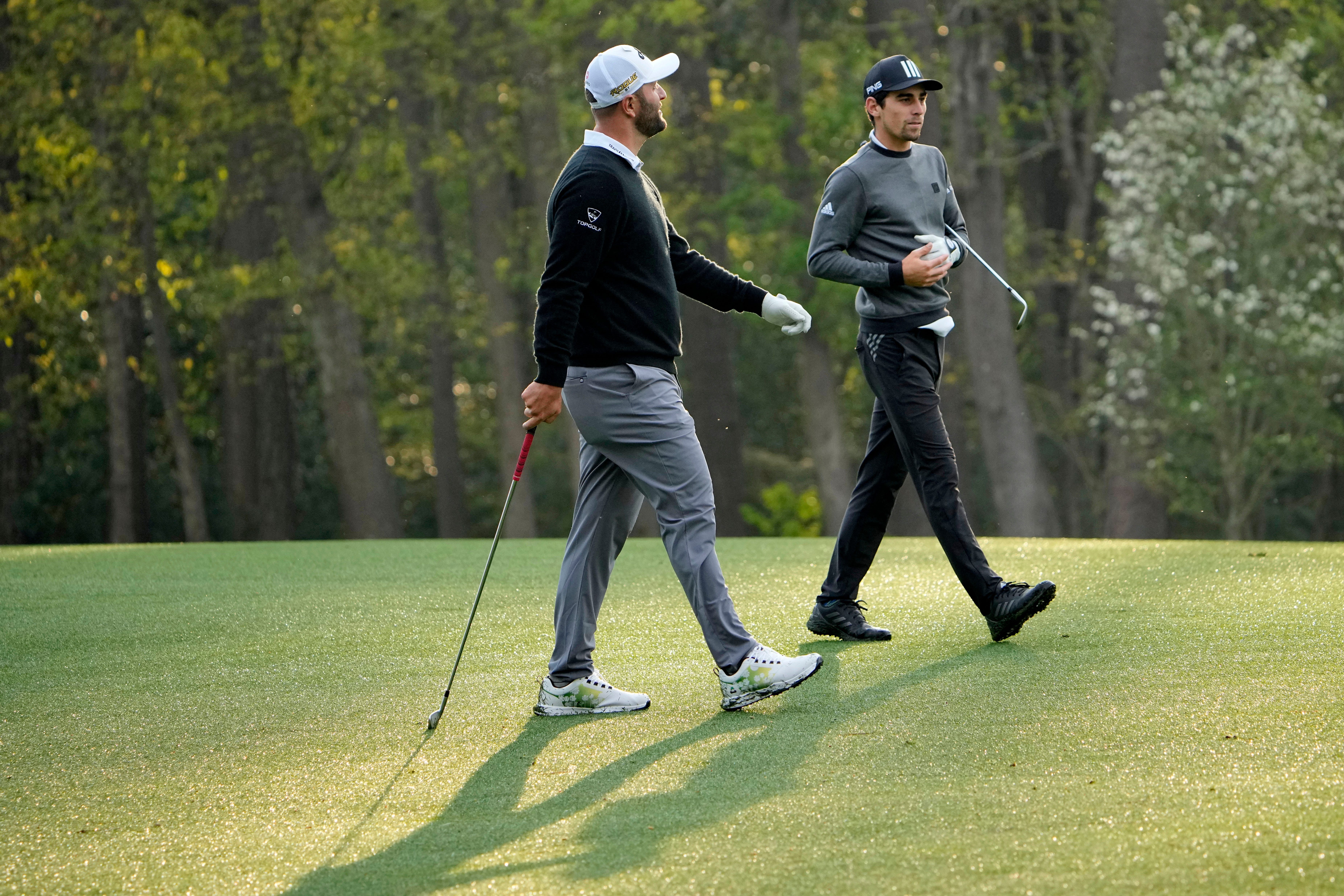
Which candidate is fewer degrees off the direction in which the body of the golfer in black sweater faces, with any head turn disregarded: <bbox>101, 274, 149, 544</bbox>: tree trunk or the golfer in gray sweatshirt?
the golfer in gray sweatshirt

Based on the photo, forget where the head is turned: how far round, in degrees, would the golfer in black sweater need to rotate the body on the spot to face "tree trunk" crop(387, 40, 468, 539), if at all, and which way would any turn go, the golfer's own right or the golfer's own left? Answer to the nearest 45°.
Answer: approximately 90° to the golfer's own left

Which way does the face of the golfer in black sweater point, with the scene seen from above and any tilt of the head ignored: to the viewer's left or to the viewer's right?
to the viewer's right

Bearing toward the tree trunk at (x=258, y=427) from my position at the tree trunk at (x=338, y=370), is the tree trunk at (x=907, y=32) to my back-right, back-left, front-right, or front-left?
back-right

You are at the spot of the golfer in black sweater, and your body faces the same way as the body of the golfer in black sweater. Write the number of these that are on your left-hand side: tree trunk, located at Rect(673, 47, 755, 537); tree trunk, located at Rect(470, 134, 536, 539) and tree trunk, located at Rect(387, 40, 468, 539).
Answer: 3

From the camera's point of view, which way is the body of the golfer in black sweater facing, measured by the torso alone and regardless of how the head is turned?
to the viewer's right

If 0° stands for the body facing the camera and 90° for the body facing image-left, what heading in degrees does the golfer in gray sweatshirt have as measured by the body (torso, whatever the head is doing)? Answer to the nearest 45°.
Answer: approximately 315°

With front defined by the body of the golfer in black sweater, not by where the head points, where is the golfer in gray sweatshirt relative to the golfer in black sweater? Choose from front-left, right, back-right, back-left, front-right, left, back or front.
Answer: front-left

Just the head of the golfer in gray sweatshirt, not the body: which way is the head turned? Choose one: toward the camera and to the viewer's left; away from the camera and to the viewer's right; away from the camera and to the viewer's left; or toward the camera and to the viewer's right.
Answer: toward the camera and to the viewer's right

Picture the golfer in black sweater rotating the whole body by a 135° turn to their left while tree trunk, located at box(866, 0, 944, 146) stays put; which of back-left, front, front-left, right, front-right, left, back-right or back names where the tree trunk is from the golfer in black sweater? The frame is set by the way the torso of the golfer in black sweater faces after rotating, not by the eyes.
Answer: front-right

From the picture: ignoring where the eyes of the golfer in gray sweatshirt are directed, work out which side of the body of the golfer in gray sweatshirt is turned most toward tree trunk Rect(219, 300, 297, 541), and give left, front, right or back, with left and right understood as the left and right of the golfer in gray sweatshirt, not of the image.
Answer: back

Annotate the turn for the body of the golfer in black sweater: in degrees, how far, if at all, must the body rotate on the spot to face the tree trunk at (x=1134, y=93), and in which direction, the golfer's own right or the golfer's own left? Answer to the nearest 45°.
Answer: approximately 90° to the golfer's own left

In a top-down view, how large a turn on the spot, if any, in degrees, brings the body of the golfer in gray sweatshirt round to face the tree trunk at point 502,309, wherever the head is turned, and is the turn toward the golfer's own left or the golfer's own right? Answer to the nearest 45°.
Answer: approximately 135° to the golfer's own left
